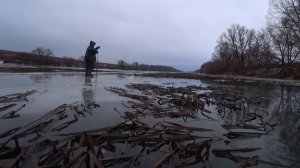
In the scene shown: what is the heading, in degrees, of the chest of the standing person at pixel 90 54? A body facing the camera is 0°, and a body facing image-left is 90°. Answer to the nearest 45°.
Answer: approximately 270°
